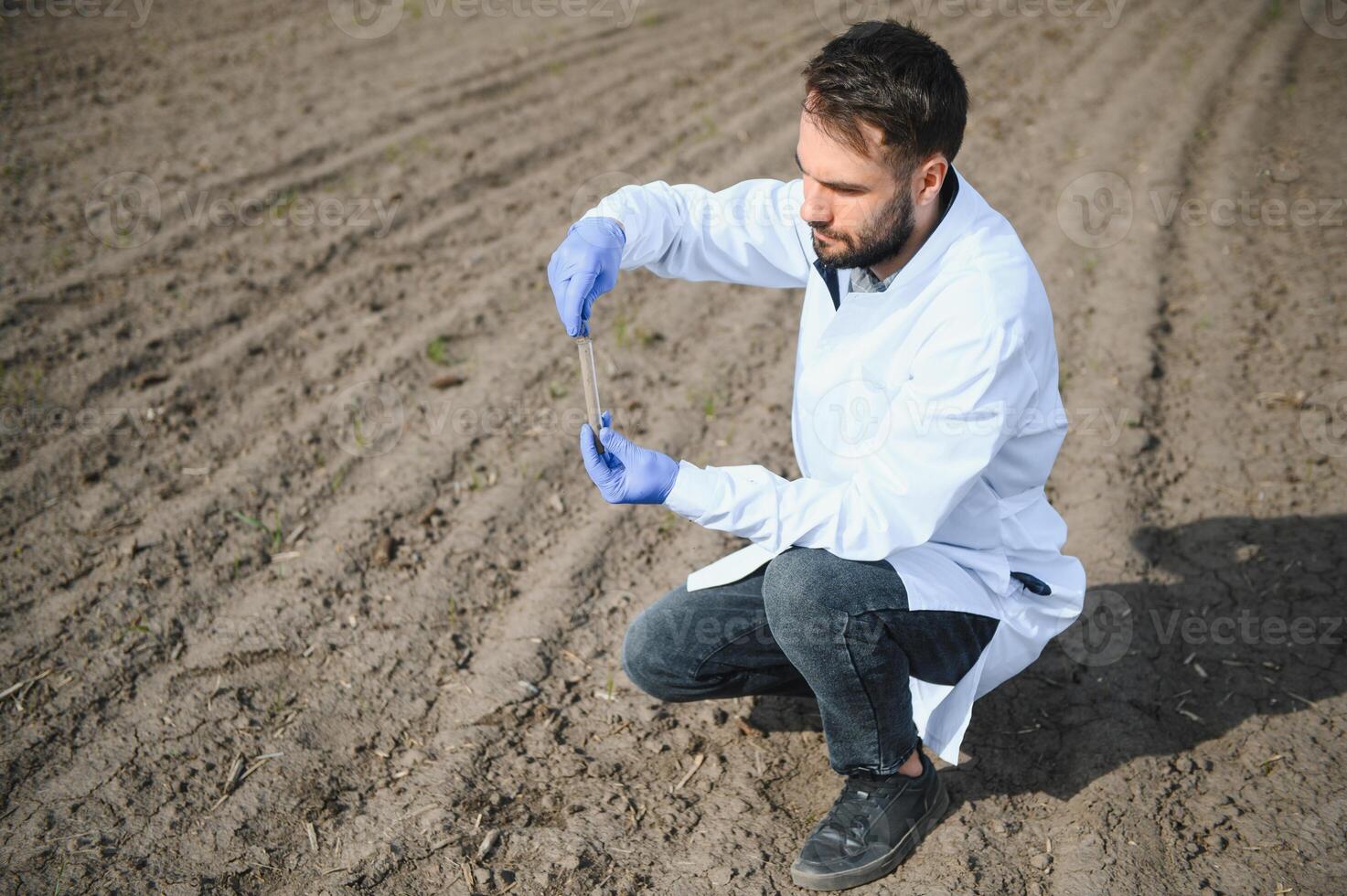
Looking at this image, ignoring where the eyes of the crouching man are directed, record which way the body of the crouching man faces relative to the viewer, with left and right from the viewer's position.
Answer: facing the viewer and to the left of the viewer
